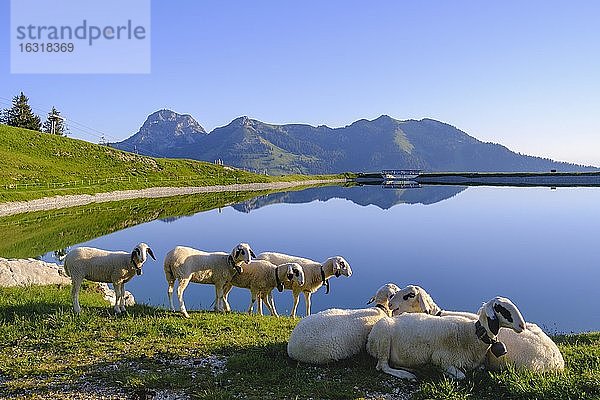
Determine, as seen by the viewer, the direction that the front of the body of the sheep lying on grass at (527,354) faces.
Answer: to the viewer's left

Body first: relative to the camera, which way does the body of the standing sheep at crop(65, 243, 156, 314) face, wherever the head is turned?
to the viewer's right

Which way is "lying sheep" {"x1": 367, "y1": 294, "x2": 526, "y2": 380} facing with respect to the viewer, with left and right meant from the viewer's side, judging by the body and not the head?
facing to the right of the viewer

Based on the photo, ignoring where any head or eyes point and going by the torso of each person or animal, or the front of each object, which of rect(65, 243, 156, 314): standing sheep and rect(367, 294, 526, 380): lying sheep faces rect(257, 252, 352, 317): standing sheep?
rect(65, 243, 156, 314): standing sheep

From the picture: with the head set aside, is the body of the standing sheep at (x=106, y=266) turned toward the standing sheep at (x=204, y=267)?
yes

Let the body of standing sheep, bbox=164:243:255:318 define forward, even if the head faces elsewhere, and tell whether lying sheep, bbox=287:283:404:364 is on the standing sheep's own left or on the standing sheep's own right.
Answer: on the standing sheep's own right

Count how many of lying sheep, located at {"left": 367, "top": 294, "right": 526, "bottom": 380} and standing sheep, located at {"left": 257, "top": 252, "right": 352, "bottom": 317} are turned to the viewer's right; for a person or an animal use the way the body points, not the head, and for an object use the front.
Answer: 2

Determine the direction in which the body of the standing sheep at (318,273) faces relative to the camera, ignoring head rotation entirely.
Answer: to the viewer's right

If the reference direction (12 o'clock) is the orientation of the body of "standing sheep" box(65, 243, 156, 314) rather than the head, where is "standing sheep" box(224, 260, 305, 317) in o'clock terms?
"standing sheep" box(224, 260, 305, 317) is roughly at 12 o'clock from "standing sheep" box(65, 243, 156, 314).

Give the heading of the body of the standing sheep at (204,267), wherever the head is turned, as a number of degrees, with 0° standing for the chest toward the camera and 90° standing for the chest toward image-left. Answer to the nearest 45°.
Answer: approximately 270°

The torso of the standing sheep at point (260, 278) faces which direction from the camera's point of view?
to the viewer's right

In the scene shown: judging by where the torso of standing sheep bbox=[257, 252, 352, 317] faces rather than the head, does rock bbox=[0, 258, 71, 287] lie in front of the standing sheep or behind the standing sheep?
behind

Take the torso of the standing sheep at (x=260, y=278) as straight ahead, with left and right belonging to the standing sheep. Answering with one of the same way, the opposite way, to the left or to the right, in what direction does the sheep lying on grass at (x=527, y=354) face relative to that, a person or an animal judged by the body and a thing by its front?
the opposite way
